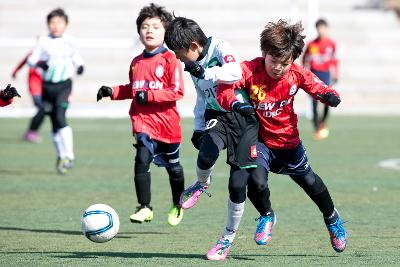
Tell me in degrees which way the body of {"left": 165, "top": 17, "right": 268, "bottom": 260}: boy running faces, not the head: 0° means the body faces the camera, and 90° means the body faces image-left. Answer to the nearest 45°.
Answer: approximately 45°

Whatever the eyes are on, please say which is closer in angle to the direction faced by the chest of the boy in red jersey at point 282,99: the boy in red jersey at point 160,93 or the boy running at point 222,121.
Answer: the boy running

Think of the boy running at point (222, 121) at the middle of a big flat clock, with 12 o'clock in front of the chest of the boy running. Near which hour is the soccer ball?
The soccer ball is roughly at 1 o'clock from the boy running.

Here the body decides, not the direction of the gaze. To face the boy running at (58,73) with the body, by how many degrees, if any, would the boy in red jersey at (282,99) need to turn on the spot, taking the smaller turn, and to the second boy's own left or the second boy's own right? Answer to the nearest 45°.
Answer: approximately 135° to the second boy's own right

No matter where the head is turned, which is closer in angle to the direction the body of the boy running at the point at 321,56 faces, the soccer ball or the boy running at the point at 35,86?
the soccer ball

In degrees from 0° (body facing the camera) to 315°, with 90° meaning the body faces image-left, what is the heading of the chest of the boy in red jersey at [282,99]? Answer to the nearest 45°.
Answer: approximately 0°

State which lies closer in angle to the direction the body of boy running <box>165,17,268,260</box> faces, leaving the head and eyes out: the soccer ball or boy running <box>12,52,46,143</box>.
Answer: the soccer ball

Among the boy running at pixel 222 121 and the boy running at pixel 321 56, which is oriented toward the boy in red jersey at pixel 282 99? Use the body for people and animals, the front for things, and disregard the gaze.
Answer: the boy running at pixel 321 56
